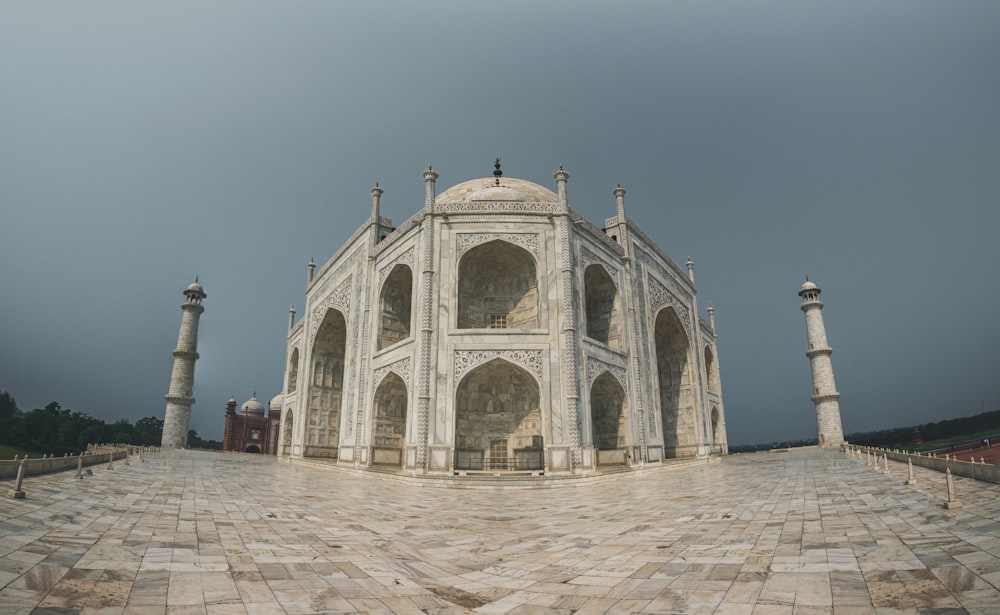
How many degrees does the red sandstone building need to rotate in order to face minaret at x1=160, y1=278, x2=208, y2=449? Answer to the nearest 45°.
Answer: approximately 45° to its right

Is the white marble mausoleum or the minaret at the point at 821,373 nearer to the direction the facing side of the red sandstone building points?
the white marble mausoleum

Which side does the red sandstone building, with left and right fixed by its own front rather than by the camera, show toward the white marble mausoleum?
front

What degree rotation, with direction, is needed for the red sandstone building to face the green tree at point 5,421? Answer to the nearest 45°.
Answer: approximately 90° to its right

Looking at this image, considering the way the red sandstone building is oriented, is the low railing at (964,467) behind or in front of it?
in front

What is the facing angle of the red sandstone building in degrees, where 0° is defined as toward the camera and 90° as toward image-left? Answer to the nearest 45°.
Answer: approximately 0°

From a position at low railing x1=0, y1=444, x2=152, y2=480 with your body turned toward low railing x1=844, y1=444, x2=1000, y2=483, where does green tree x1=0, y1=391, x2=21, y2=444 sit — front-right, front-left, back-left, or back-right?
back-left

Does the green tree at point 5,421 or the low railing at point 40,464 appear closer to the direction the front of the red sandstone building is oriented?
the low railing

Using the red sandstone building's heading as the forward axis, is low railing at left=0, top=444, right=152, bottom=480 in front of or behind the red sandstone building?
in front
